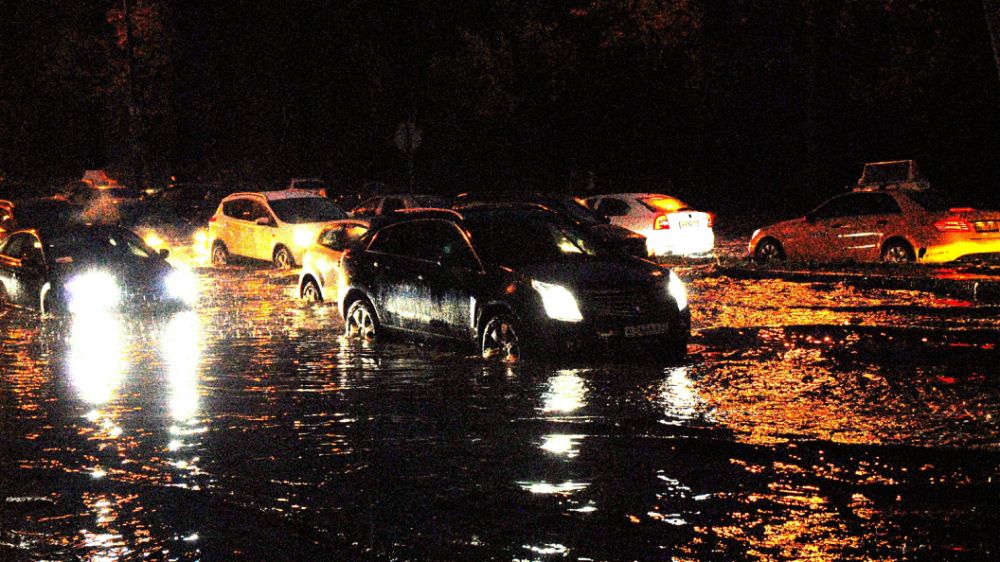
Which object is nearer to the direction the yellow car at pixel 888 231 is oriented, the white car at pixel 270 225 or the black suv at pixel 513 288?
the white car

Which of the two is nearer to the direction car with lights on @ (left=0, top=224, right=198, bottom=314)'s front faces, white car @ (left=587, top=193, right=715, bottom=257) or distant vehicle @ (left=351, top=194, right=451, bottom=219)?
the white car

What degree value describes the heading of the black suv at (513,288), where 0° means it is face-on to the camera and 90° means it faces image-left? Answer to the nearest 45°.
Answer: approximately 315°

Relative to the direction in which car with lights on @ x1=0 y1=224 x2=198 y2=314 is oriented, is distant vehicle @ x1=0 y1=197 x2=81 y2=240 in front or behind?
behind

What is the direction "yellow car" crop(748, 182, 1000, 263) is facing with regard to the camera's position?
facing away from the viewer and to the left of the viewer

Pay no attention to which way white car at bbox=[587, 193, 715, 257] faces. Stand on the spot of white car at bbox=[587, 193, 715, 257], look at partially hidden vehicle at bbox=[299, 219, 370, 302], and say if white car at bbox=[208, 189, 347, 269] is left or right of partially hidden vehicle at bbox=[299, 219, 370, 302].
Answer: right

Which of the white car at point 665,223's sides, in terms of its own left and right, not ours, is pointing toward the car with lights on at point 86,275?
left

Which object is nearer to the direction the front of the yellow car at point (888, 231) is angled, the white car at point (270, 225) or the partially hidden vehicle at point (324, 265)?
the white car

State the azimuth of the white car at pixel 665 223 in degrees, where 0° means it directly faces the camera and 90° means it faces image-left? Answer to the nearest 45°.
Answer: approximately 135°

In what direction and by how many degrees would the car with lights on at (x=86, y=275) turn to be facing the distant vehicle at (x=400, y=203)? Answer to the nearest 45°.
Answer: approximately 90° to its left
